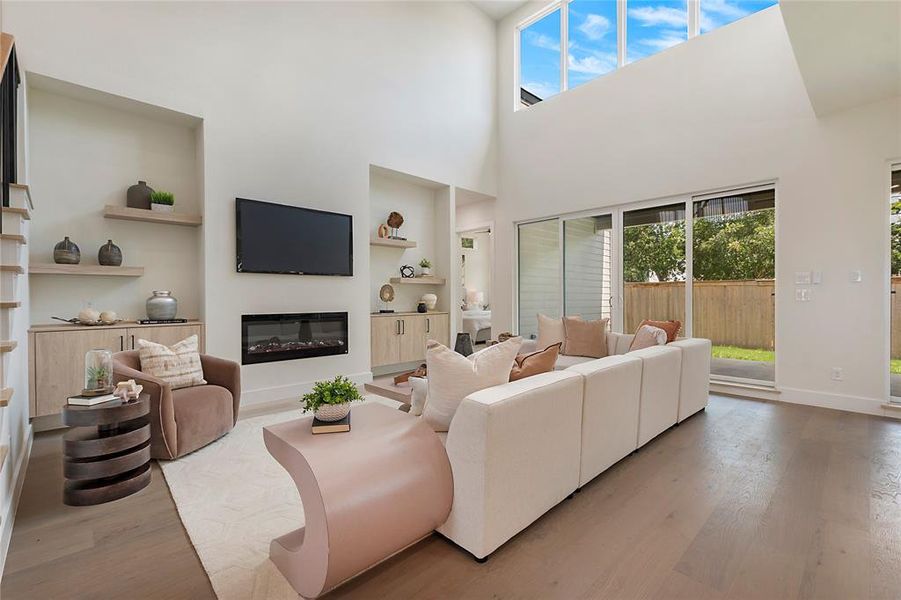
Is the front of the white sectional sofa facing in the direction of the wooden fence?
no

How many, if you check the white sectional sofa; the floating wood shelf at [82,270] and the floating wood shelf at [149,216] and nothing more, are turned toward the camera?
2

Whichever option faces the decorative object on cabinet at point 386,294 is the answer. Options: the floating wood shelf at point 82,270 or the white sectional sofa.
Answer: the white sectional sofa

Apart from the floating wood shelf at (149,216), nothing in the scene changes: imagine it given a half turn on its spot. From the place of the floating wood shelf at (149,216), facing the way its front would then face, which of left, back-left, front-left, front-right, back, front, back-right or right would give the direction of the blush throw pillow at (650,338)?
back-right

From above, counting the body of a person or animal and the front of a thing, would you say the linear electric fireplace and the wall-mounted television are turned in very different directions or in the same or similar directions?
same or similar directions

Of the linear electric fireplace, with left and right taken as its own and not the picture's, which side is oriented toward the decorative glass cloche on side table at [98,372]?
right

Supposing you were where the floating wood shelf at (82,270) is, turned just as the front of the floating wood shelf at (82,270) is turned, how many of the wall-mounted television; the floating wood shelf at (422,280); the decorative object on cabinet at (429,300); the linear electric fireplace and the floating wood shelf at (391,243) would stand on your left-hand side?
5

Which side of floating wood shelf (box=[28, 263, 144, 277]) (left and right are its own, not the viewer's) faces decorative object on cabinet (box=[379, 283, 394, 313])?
left

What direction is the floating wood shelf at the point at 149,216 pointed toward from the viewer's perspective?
toward the camera

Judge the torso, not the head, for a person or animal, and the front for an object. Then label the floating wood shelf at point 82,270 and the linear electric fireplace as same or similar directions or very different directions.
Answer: same or similar directions

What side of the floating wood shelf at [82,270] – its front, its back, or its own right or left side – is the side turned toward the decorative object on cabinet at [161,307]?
left

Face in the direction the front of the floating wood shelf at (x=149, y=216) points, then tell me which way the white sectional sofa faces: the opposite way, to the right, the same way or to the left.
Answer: the opposite way

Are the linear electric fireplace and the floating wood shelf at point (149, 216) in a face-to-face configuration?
no

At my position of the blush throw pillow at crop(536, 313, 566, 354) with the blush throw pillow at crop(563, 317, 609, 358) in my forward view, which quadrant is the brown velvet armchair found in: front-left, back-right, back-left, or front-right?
back-right

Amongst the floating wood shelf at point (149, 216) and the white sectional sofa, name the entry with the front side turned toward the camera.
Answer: the floating wood shelf

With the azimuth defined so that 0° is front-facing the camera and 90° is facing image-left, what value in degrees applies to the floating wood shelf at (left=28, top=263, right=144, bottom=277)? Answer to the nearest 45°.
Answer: approximately 0°
